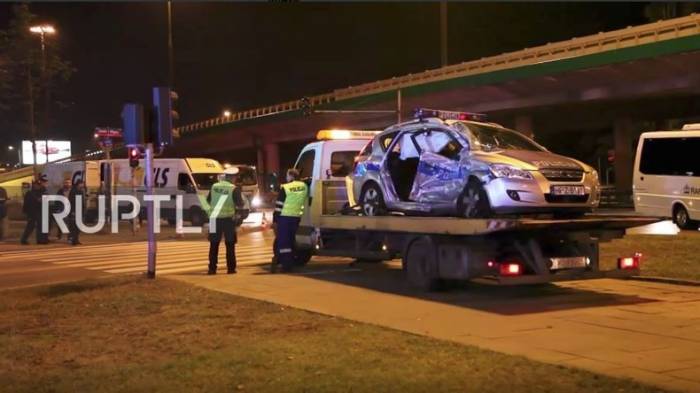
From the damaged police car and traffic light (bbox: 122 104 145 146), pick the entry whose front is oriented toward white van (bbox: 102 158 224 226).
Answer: the traffic light

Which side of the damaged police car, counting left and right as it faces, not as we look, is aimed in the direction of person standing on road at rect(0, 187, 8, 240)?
back

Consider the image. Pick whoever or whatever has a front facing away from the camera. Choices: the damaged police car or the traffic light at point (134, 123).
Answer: the traffic light

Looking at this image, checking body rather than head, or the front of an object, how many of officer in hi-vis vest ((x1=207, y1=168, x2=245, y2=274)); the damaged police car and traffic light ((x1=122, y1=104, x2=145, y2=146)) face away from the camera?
2

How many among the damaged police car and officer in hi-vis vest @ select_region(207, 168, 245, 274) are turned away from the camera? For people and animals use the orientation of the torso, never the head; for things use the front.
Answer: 1

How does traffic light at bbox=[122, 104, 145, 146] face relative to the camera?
away from the camera

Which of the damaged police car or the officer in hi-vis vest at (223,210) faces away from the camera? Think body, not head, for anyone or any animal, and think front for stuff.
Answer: the officer in hi-vis vest

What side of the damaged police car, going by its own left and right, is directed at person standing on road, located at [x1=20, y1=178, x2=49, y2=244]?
back

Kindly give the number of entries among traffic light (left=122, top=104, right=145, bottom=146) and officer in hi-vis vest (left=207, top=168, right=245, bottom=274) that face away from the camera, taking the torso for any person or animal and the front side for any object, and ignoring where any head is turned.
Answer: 2

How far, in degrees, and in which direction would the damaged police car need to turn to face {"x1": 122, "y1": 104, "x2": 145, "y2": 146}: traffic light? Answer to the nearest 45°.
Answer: approximately 135° to its right

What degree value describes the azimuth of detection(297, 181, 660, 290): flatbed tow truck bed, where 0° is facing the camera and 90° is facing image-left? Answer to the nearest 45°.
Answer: approximately 135°

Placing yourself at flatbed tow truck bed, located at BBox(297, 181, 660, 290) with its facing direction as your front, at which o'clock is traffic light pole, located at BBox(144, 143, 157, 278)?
The traffic light pole is roughly at 11 o'clock from the flatbed tow truck bed.

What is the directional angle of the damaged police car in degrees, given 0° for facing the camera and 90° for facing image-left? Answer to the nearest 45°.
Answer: approximately 315°

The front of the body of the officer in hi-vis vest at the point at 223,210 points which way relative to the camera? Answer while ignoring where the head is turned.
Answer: away from the camera
